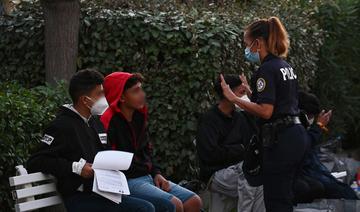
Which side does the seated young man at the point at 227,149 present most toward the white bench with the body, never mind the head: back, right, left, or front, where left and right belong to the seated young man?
right

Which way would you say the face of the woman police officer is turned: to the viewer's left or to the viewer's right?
to the viewer's left

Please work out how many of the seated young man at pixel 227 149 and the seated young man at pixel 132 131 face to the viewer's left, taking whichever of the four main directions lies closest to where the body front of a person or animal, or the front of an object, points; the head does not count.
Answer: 0

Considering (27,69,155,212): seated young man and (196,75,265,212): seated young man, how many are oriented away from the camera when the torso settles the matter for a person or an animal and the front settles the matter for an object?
0

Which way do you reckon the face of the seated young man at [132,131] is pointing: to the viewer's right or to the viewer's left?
to the viewer's right

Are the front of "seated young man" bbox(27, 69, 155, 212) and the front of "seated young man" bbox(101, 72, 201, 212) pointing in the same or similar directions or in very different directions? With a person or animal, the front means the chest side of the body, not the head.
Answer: same or similar directions

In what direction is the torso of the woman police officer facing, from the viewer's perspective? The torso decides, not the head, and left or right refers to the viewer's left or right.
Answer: facing away from the viewer and to the left of the viewer

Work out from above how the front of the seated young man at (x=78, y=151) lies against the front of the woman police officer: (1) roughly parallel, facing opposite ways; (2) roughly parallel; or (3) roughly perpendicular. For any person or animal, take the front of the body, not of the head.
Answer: roughly parallel, facing opposite ways

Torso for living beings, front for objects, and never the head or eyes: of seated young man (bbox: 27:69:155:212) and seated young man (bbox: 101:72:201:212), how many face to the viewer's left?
0

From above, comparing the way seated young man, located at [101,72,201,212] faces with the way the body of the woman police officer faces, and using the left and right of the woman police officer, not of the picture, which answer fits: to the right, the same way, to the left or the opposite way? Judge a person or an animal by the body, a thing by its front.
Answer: the opposite way

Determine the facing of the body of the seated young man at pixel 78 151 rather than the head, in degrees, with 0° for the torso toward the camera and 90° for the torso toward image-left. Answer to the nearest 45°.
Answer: approximately 315°

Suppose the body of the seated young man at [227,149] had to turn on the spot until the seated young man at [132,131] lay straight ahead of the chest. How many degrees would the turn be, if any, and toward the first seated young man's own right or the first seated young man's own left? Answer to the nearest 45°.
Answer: approximately 90° to the first seated young man's own right

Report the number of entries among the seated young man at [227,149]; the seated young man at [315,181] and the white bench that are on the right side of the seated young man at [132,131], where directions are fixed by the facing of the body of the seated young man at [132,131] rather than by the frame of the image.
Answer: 1

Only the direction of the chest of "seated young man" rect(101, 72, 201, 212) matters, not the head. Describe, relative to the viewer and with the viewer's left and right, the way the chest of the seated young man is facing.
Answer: facing the viewer and to the right of the viewer

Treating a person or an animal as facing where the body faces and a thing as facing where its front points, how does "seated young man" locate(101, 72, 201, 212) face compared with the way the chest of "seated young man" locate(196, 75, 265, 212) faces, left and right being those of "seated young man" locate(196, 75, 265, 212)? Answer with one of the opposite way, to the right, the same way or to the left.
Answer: the same way
